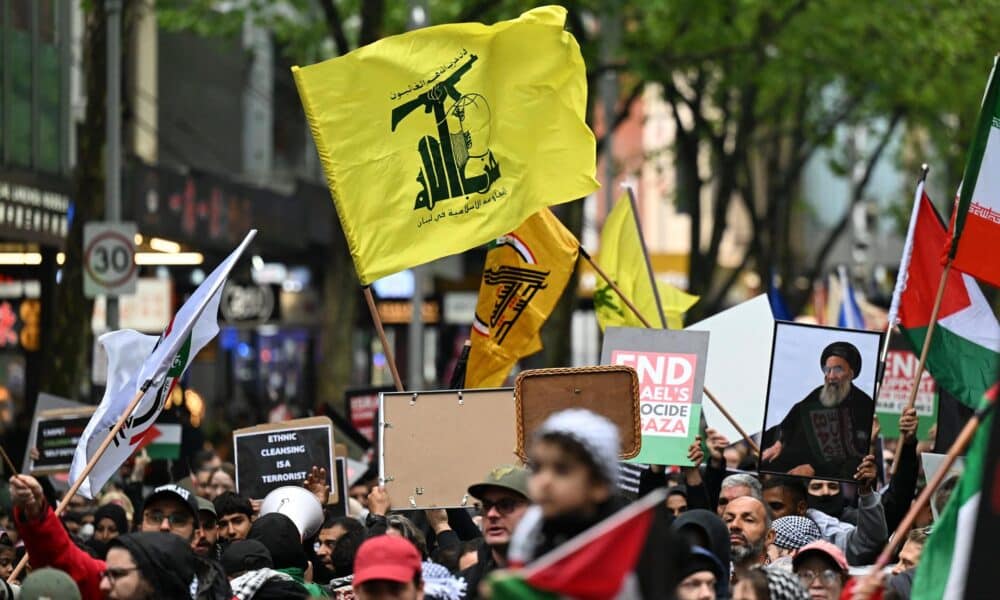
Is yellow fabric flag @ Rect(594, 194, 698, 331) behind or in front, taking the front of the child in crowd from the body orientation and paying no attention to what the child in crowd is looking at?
behind

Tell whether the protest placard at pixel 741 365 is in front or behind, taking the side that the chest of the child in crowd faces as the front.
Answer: behind

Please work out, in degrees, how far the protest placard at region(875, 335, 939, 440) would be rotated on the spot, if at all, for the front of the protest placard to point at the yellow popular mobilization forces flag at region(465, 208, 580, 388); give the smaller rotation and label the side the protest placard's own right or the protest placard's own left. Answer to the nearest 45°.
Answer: approximately 45° to the protest placard's own right

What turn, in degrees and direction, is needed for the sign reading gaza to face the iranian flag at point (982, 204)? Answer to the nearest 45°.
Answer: approximately 90° to its left

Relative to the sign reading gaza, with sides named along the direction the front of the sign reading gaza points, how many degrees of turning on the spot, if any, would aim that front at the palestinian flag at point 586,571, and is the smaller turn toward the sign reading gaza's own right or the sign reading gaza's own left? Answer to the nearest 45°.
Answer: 0° — it already faces it
